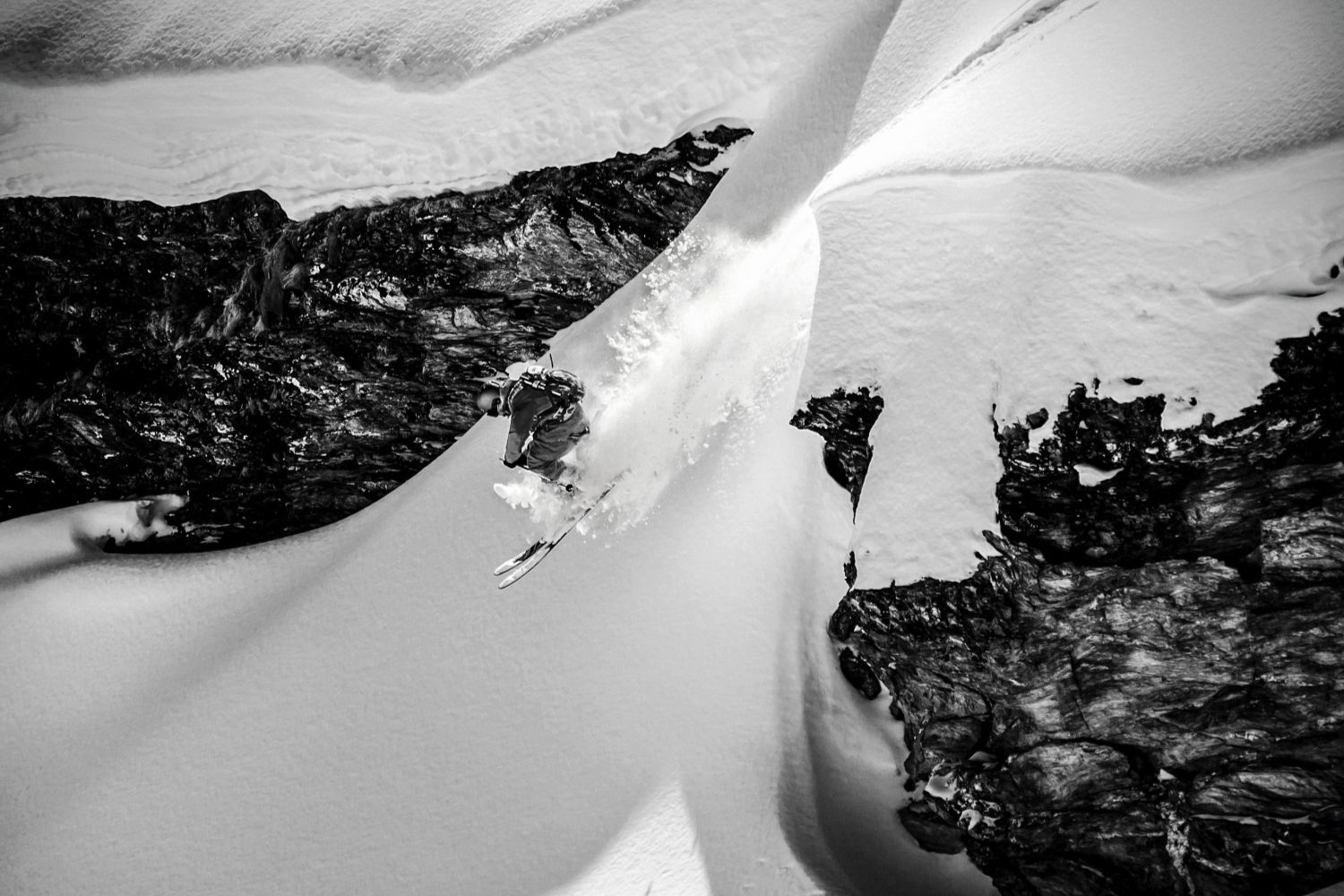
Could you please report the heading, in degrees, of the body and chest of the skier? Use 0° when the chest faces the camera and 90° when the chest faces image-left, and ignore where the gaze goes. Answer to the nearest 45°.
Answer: approximately 90°
